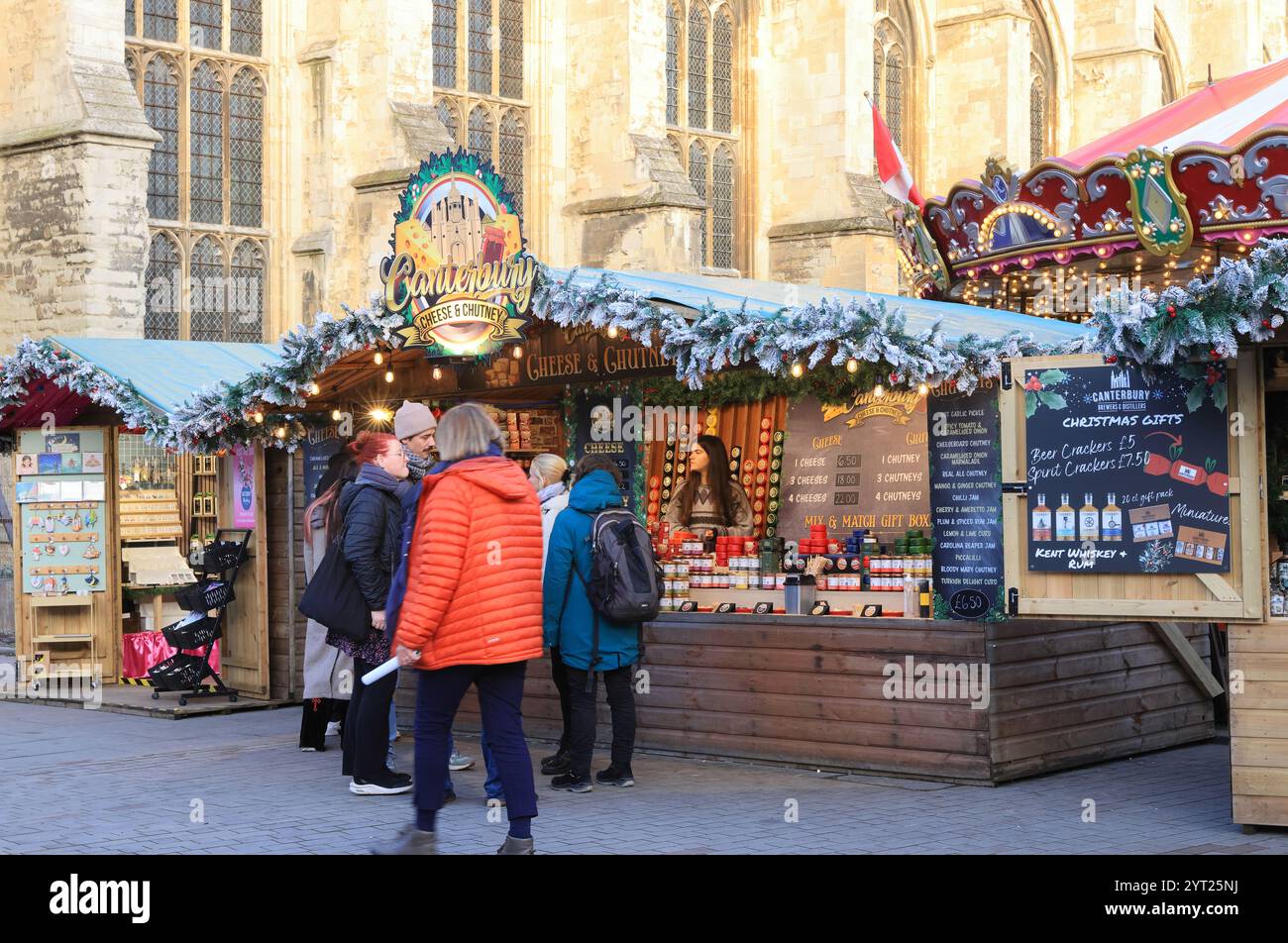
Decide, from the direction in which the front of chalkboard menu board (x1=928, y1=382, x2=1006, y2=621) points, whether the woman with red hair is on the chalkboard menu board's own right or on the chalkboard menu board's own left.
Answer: on the chalkboard menu board's own right

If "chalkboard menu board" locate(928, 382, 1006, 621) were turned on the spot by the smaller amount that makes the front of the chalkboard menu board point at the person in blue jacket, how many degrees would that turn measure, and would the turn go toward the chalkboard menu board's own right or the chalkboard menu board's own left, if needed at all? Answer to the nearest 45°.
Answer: approximately 45° to the chalkboard menu board's own right

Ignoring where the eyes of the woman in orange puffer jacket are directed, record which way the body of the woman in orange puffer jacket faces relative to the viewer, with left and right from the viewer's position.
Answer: facing away from the viewer and to the left of the viewer

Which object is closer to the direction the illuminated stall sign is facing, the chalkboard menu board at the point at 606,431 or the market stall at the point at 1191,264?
the market stall

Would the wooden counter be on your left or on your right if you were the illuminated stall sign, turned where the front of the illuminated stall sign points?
on your left

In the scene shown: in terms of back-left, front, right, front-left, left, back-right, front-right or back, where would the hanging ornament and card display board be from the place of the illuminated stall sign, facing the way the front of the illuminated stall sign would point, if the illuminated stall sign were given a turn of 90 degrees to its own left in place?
back-left

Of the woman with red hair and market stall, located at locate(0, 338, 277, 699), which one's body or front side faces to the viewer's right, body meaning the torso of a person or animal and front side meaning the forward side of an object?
the woman with red hair

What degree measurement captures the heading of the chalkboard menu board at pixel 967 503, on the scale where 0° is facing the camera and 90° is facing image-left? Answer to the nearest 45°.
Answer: approximately 0°

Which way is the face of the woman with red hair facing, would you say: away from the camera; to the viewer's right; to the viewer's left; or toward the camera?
to the viewer's right

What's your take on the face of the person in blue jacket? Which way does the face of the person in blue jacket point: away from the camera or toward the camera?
away from the camera

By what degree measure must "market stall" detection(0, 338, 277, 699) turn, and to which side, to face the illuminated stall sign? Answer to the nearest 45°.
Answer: approximately 45° to its left
